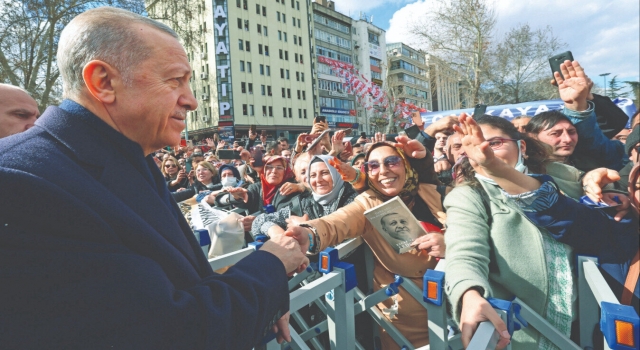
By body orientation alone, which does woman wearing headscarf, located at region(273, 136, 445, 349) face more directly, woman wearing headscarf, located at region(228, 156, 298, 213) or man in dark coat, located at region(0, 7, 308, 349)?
the man in dark coat

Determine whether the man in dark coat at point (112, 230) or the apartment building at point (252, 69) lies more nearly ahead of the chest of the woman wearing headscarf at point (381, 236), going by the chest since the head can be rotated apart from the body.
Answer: the man in dark coat

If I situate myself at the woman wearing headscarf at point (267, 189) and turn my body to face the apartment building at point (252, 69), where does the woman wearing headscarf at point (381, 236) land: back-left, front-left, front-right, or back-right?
back-right

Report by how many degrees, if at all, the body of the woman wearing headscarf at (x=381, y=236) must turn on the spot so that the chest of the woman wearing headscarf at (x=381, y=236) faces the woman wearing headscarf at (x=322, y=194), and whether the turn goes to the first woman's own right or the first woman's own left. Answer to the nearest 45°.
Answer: approximately 90° to the first woman's own right

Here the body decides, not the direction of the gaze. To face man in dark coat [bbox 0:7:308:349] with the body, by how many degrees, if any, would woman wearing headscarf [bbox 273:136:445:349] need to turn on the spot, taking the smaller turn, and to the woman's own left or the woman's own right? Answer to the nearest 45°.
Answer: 0° — they already face them

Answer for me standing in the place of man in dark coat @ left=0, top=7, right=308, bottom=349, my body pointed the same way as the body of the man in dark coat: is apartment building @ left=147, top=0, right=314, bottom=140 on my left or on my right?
on my left

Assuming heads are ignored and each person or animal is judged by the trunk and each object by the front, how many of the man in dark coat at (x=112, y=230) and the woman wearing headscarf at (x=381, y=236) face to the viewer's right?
1

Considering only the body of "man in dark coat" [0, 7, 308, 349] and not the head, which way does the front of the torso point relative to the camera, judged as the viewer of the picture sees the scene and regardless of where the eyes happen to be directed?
to the viewer's right

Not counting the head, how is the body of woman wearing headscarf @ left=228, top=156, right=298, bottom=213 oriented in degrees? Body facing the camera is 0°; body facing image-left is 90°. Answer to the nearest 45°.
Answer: approximately 45°

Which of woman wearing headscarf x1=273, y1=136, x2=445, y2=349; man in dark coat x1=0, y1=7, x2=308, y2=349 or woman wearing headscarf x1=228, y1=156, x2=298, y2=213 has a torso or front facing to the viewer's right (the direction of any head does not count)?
the man in dark coat

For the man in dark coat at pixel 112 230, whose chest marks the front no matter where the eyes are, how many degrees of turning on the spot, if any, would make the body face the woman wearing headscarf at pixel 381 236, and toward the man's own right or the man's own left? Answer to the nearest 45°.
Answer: approximately 45° to the man's own left
